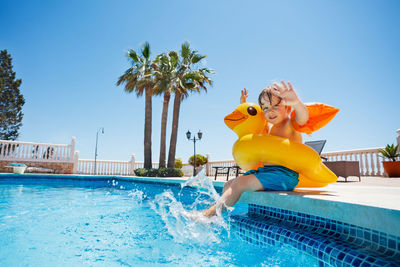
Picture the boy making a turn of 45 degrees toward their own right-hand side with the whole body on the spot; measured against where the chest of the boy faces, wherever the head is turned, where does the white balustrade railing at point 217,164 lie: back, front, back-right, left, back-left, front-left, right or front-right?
right

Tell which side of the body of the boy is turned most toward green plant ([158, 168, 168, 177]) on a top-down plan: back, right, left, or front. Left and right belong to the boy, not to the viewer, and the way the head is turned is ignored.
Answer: right

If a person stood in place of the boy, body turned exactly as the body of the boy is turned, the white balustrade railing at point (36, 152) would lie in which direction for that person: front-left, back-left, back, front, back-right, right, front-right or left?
right

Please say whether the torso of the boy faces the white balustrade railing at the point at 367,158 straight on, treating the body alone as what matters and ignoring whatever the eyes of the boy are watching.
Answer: no

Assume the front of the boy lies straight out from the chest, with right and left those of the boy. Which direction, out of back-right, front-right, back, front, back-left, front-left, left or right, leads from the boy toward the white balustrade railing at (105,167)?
right

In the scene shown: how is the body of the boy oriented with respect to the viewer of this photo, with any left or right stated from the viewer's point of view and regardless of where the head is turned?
facing the viewer and to the left of the viewer

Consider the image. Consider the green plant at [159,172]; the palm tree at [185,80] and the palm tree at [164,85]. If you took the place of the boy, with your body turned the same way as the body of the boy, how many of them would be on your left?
0

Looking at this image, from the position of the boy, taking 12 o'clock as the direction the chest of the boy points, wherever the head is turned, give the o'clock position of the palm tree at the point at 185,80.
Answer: The palm tree is roughly at 4 o'clock from the boy.

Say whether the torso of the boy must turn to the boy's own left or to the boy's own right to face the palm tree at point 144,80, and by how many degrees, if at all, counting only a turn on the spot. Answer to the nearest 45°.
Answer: approximately 90° to the boy's own right

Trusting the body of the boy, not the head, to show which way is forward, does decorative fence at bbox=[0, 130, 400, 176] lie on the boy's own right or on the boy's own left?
on the boy's own right

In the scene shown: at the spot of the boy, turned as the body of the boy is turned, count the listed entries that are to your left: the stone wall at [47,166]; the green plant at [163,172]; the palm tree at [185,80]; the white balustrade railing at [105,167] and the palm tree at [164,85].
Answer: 0

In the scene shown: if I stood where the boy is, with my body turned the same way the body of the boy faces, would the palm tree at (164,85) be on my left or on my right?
on my right

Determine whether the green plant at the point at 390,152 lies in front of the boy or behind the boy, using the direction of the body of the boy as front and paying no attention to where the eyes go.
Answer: behind

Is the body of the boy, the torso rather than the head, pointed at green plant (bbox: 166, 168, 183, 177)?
no

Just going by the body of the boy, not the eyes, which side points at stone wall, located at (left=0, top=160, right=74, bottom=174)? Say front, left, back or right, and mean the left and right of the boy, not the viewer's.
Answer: right
